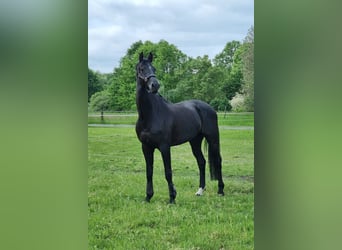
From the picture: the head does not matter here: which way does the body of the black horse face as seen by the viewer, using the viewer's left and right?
facing the viewer and to the left of the viewer
